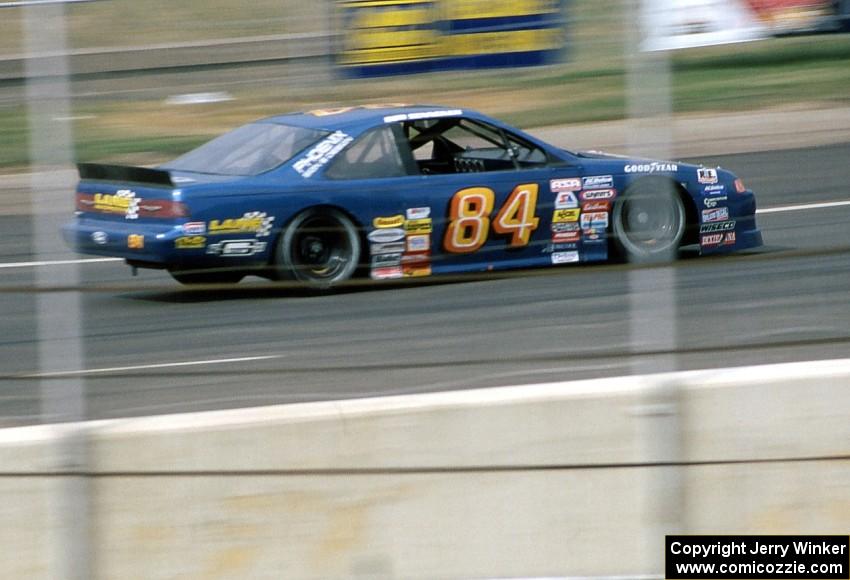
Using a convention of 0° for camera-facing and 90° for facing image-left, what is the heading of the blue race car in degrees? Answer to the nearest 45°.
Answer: approximately 225°
